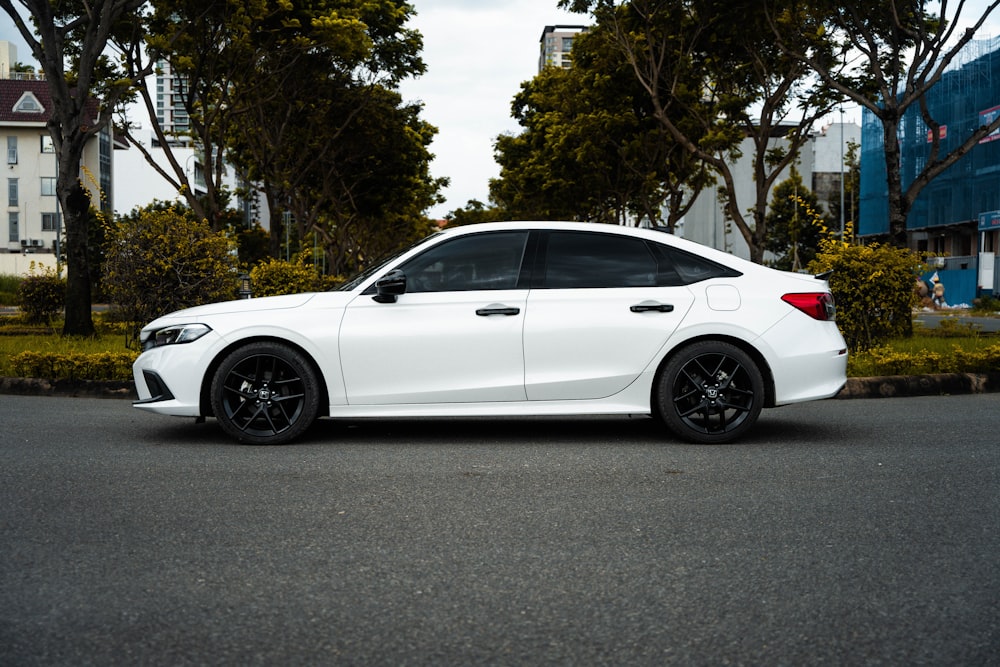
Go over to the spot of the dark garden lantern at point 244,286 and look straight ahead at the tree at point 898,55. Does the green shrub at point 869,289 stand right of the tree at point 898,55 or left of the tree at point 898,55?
right

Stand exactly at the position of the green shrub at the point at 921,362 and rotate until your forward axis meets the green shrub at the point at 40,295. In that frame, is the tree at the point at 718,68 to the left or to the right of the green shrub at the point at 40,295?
right

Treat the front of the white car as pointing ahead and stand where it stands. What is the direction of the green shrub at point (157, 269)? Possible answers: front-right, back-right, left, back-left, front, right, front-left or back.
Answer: front-right

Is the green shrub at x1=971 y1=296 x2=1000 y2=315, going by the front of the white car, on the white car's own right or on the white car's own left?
on the white car's own right

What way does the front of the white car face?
to the viewer's left

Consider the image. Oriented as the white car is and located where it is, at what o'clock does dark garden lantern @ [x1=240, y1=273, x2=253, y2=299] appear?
The dark garden lantern is roughly at 2 o'clock from the white car.

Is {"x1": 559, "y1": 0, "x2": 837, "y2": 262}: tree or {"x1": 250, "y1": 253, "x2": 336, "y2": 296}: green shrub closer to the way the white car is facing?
the green shrub

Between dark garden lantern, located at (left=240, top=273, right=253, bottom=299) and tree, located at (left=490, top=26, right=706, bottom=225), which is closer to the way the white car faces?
the dark garden lantern

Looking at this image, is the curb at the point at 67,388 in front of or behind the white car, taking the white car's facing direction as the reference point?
in front

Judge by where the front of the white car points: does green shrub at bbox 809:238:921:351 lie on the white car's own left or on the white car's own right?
on the white car's own right

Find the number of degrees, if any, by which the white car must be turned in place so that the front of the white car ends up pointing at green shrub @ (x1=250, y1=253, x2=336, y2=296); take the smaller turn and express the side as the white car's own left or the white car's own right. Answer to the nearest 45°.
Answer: approximately 90° to the white car's own right

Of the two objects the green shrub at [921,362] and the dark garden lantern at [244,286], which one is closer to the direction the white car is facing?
the dark garden lantern

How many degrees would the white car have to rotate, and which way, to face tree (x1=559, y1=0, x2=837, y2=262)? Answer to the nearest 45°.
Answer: approximately 90° to its right

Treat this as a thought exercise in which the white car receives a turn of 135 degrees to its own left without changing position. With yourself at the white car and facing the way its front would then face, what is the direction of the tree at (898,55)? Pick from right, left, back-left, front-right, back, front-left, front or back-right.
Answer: left

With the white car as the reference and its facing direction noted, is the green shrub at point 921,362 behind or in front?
behind
